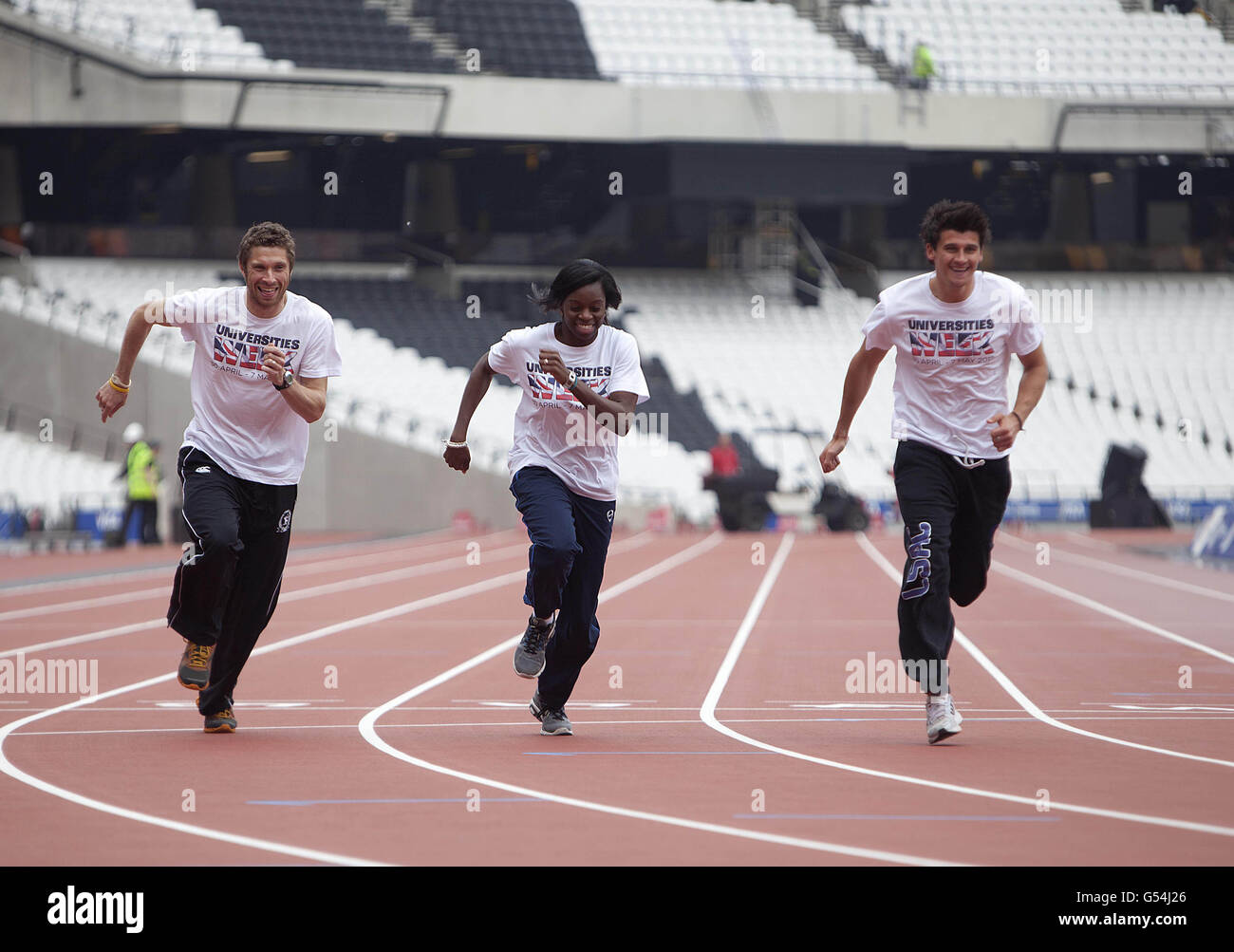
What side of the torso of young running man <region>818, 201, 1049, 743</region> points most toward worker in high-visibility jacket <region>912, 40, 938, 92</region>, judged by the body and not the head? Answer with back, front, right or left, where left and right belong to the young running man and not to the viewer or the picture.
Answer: back

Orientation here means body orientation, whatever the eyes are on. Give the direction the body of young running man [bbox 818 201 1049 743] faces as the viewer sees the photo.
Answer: toward the camera

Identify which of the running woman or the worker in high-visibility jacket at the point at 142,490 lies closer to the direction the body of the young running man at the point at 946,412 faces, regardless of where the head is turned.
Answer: the running woman

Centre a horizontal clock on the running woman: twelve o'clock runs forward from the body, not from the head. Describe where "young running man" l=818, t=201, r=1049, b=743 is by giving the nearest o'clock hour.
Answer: The young running man is roughly at 9 o'clock from the running woman.

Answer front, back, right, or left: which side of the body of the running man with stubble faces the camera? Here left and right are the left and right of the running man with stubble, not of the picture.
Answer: front

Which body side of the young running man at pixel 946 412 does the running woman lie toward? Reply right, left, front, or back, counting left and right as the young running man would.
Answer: right

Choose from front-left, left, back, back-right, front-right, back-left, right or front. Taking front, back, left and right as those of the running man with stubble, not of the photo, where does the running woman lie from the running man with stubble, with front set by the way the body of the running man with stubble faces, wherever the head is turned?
left
